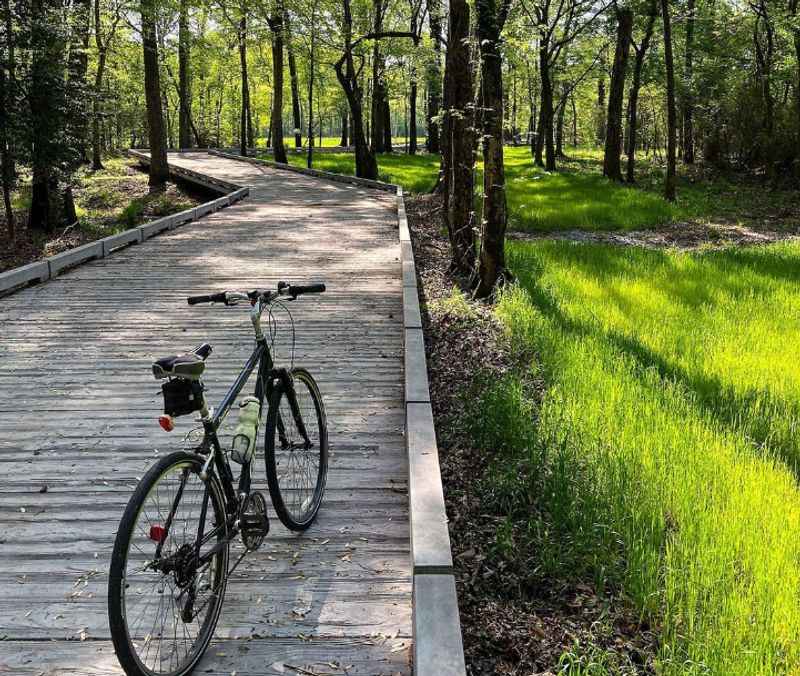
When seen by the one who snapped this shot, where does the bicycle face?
facing away from the viewer and to the right of the viewer

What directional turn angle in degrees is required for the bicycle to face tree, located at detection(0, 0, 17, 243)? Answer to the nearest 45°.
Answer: approximately 45° to its left

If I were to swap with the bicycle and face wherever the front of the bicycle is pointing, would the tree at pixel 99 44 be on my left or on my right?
on my left
